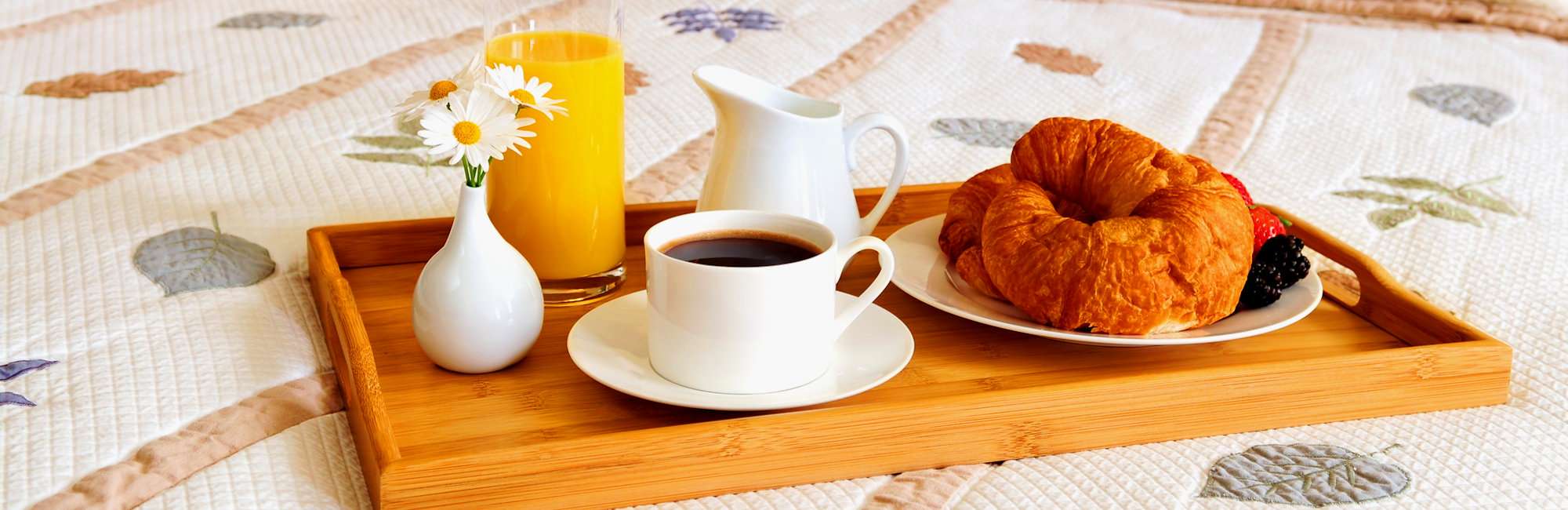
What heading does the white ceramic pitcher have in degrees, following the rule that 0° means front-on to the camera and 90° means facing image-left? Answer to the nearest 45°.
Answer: approximately 90°
